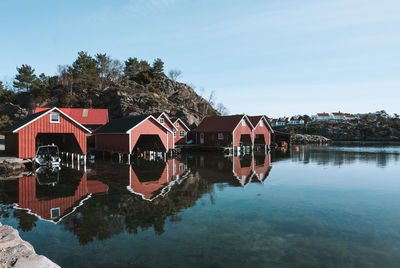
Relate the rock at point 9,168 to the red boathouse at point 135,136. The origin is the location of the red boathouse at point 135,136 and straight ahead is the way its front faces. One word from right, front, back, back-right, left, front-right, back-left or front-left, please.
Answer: right

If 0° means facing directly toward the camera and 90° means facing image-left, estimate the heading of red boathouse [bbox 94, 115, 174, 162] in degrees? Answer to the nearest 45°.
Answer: approximately 315°

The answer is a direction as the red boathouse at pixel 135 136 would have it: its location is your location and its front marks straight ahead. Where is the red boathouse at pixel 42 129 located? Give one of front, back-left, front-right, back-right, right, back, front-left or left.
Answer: right

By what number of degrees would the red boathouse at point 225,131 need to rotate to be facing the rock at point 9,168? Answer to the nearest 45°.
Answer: approximately 90° to its right

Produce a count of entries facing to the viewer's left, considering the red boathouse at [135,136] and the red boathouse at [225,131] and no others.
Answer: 0

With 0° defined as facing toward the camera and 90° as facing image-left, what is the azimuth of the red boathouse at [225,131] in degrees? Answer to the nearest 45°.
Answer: approximately 315°

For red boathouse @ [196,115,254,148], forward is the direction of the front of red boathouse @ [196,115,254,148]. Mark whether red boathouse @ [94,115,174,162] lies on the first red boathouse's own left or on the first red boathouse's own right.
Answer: on the first red boathouse's own right
